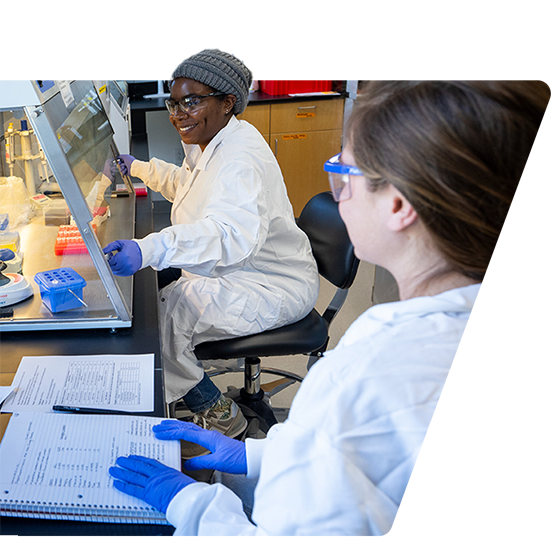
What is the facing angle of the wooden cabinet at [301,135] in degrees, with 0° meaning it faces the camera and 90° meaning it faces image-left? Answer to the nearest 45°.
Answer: approximately 0°

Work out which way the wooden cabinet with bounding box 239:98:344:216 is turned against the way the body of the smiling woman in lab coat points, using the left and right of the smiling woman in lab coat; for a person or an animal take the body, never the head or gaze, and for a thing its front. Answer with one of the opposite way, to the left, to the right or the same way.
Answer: to the left

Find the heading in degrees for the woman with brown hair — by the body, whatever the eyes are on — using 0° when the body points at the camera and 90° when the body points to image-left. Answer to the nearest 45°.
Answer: approximately 135°

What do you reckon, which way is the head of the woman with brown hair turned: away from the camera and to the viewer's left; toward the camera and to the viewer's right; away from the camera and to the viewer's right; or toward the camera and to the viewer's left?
away from the camera and to the viewer's left

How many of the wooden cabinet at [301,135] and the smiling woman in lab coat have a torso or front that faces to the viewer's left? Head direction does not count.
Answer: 1

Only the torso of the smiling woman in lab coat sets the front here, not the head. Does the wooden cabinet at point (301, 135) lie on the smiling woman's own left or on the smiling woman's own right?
on the smiling woman's own right

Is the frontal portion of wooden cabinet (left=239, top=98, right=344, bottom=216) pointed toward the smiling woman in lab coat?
yes

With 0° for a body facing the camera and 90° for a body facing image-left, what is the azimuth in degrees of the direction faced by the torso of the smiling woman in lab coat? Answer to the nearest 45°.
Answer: approximately 90°

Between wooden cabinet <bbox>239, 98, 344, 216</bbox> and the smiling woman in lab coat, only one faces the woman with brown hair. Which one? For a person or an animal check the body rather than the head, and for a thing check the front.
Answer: the wooden cabinet
